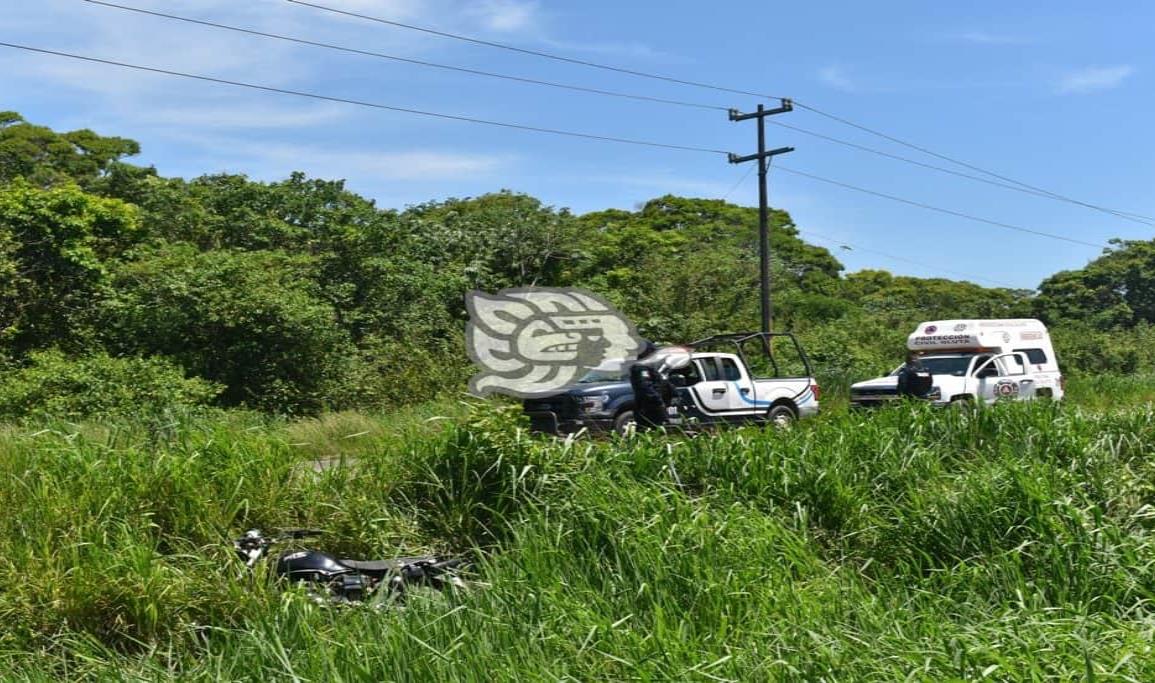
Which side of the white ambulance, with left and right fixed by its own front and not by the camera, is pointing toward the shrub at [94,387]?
front

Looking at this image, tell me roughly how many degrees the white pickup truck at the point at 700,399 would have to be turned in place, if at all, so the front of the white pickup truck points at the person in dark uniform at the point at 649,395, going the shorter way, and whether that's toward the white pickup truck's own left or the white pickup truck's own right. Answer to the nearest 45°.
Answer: approximately 45° to the white pickup truck's own left

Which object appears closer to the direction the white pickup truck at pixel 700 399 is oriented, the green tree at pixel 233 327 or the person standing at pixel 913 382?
the green tree

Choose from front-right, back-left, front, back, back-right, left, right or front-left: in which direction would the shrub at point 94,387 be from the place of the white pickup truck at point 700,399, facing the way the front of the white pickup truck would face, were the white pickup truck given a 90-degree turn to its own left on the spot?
back-right

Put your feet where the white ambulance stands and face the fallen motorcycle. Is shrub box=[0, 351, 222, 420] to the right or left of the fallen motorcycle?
right

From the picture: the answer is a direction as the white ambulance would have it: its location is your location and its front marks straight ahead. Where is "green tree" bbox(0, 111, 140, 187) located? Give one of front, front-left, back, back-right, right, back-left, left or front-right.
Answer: front-right

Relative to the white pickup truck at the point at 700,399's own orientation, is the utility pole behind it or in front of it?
behind

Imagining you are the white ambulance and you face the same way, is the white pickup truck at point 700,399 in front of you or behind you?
in front

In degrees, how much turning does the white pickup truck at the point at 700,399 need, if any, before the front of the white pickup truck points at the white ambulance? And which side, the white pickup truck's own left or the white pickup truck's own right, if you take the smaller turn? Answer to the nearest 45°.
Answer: approximately 180°

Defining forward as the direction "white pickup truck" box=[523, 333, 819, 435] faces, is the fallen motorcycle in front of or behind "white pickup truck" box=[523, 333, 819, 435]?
in front

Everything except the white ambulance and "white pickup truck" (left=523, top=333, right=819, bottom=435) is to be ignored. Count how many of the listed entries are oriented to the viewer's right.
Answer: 0

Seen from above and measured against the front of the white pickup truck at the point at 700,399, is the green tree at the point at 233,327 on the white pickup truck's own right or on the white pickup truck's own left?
on the white pickup truck's own right

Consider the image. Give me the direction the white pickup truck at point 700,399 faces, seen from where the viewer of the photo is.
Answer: facing the viewer and to the left of the viewer

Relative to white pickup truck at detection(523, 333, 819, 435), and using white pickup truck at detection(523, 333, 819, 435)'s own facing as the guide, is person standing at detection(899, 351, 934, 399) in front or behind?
behind
